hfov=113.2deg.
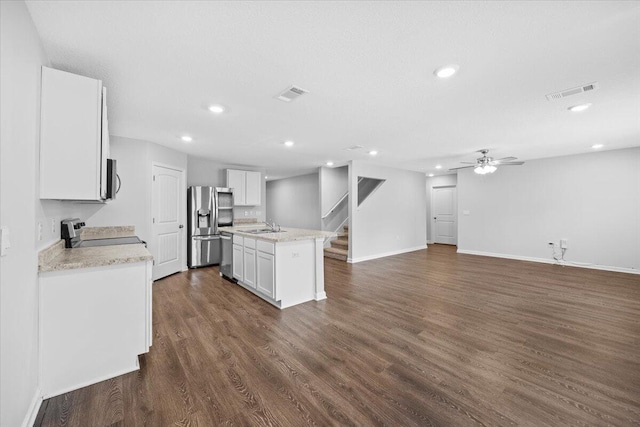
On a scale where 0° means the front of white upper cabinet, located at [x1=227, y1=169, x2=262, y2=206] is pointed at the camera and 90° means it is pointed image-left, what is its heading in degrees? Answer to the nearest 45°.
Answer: approximately 0°

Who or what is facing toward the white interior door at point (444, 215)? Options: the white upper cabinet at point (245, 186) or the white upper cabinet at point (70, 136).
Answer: the white upper cabinet at point (70, 136)

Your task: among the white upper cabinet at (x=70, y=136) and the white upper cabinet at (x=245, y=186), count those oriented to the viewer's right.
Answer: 1

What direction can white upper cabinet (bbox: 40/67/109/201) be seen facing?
to the viewer's right

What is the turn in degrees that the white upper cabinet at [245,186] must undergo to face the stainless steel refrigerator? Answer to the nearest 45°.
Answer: approximately 45° to its right

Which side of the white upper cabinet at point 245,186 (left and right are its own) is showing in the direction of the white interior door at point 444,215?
left

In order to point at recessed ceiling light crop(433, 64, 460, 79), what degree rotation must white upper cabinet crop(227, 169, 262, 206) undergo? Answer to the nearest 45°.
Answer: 0° — it already faces it

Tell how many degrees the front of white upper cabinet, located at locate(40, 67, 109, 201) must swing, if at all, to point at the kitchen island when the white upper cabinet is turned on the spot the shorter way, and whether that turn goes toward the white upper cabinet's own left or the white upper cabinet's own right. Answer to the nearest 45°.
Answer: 0° — it already faces it

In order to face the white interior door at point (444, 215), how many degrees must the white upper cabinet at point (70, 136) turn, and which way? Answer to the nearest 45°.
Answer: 0° — it already faces it

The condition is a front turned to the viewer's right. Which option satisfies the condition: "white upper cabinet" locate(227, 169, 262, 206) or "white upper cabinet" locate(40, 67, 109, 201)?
"white upper cabinet" locate(40, 67, 109, 201)
